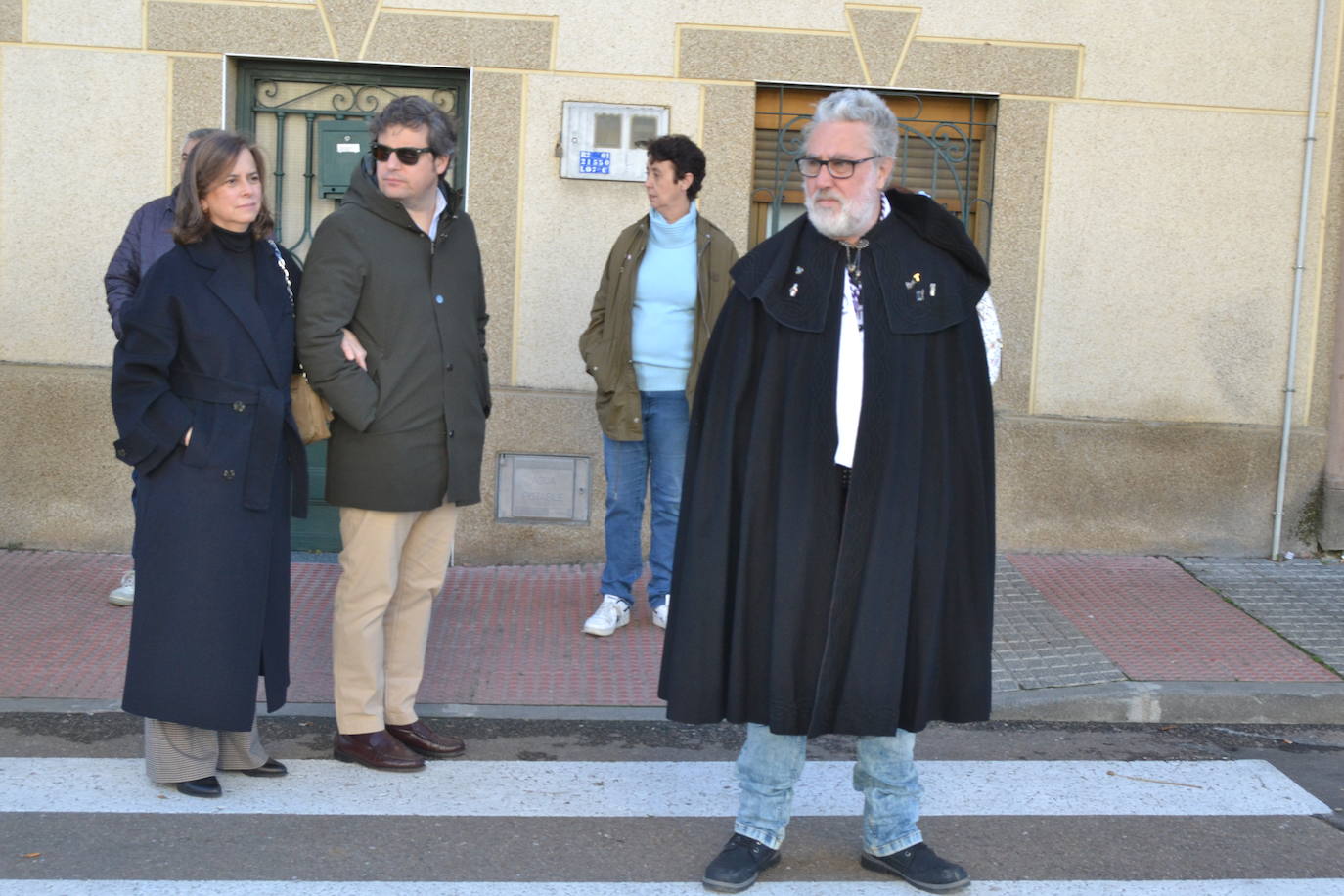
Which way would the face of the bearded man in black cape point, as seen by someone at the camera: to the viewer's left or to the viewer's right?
to the viewer's left

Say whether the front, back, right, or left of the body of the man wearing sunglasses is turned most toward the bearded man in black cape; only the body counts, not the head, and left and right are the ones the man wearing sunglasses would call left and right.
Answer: front

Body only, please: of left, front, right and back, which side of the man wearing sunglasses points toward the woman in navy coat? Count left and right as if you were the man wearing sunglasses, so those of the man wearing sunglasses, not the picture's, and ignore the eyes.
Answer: right

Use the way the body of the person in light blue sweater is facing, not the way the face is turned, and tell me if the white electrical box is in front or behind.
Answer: behind

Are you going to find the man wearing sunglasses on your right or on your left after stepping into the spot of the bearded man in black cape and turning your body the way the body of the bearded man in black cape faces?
on your right

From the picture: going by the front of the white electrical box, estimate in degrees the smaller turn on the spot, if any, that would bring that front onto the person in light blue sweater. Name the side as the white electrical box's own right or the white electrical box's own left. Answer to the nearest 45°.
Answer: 0° — it already faces them

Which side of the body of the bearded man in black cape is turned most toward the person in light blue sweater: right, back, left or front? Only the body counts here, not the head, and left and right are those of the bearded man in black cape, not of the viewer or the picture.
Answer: back

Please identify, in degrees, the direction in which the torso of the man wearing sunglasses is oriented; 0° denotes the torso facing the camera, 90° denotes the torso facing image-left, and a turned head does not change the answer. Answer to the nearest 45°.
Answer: approximately 315°

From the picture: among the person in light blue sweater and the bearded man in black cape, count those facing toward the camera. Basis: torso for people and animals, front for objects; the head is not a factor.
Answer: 2
